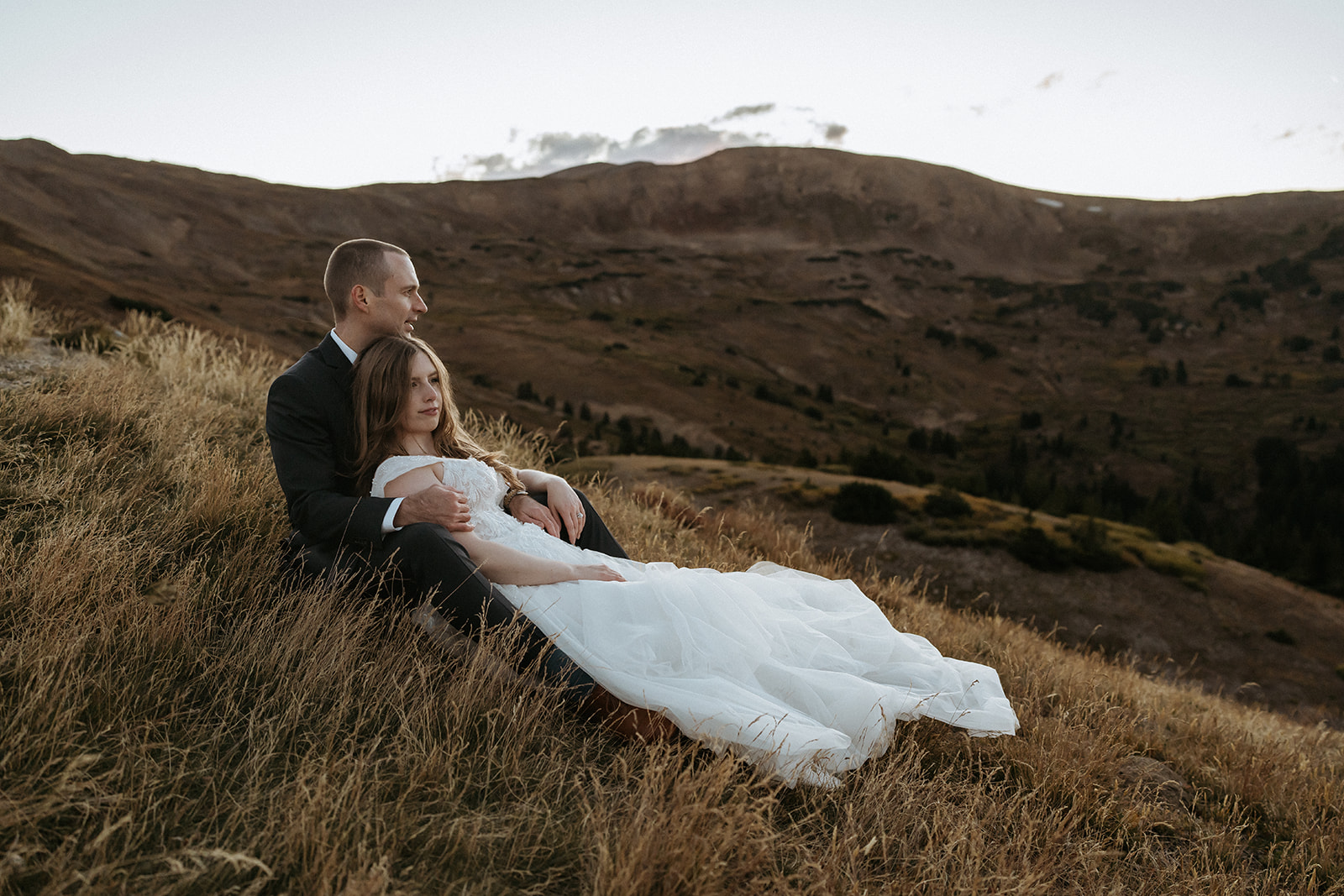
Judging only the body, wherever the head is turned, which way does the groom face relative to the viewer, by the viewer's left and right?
facing to the right of the viewer

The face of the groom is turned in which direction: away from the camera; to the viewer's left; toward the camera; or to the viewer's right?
to the viewer's right

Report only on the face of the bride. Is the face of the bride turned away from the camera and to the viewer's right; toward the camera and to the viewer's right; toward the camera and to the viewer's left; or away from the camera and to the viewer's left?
toward the camera and to the viewer's right
